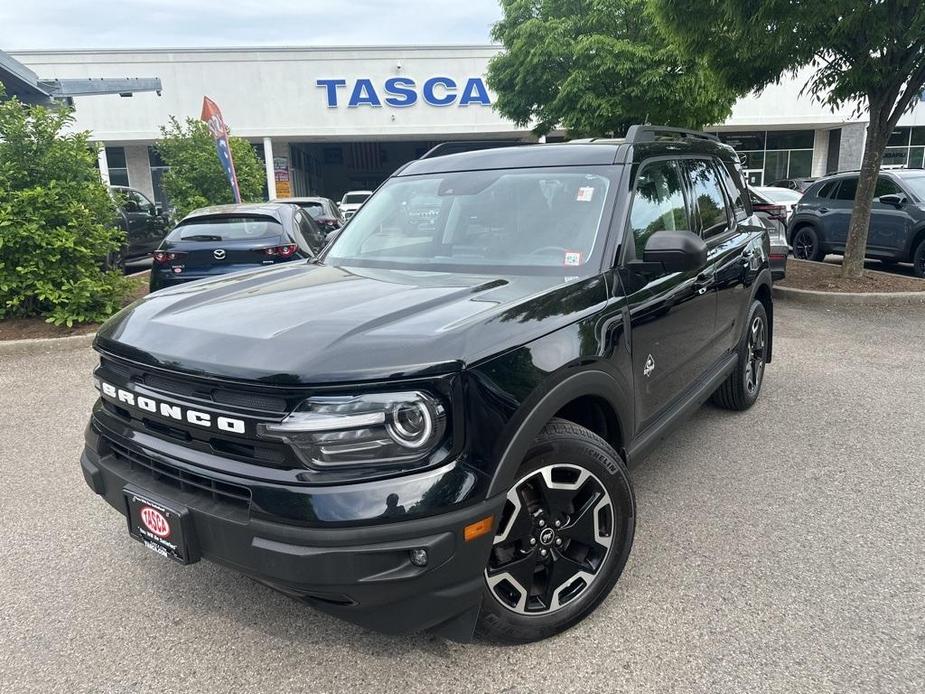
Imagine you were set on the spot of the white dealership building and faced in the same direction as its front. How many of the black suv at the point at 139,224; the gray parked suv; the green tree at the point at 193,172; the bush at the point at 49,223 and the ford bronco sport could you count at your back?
0

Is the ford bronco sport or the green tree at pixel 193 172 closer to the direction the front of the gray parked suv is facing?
the ford bronco sport

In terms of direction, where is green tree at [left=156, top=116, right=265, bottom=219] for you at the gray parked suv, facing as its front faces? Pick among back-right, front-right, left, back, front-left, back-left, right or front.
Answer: back-right

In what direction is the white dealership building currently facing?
toward the camera

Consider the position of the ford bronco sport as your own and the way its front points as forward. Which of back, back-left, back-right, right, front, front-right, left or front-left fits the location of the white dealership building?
back-right

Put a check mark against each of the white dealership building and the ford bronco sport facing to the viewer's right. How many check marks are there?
0

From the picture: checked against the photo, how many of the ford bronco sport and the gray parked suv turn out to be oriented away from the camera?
0

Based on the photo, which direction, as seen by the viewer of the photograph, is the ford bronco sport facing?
facing the viewer and to the left of the viewer

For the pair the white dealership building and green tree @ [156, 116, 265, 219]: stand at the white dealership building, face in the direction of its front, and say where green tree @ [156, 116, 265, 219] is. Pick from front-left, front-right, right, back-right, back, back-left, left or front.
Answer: front

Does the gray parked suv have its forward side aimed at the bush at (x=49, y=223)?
no

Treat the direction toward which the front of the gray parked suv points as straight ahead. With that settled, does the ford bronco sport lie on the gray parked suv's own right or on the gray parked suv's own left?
on the gray parked suv's own right

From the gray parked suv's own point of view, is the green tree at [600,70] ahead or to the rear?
to the rear

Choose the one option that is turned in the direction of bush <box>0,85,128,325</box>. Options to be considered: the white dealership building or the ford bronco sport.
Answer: the white dealership building

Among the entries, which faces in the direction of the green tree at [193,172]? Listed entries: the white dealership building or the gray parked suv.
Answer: the white dealership building

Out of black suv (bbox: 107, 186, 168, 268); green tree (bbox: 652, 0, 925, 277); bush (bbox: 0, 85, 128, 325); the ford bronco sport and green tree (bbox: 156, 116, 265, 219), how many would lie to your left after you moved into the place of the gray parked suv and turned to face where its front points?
0

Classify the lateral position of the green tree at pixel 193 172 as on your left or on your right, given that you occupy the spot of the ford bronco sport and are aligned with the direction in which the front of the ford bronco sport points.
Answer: on your right

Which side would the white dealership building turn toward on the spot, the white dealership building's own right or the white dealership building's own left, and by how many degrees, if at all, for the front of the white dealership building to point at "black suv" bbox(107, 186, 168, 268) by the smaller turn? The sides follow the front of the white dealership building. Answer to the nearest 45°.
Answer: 0° — it already faces it

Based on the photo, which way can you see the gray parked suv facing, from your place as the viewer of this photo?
facing the viewer and to the right of the viewer

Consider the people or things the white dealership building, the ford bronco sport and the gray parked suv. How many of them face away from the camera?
0

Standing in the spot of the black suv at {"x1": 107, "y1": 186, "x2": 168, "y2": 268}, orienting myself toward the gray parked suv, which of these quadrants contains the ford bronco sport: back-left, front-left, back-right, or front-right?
front-right
